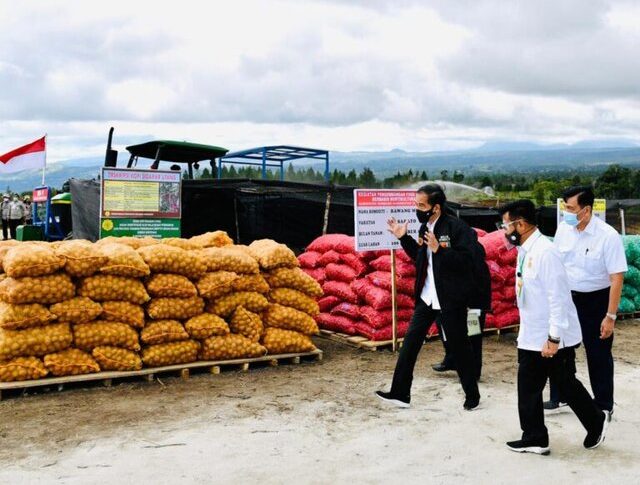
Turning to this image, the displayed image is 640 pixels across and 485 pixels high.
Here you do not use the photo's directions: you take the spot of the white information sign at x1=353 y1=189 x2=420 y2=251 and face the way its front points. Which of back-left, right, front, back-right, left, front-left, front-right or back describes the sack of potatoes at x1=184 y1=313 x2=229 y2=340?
front-right

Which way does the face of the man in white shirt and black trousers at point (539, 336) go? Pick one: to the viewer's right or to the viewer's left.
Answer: to the viewer's left

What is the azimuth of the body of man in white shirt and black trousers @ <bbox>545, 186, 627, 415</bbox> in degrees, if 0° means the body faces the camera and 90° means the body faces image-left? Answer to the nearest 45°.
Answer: approximately 45°

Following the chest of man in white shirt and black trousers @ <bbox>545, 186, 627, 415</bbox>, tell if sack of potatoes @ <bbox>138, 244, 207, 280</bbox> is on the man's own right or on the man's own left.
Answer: on the man's own right

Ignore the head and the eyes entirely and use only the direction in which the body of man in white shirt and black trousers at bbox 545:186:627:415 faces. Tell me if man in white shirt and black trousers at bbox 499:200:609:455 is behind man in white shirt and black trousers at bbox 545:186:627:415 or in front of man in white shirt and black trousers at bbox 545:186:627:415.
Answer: in front

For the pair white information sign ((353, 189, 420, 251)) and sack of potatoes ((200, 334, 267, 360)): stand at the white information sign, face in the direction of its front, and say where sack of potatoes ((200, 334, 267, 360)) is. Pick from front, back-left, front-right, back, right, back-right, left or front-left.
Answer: front-right

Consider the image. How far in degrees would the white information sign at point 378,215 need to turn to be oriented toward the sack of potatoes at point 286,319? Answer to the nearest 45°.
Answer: approximately 45° to its right

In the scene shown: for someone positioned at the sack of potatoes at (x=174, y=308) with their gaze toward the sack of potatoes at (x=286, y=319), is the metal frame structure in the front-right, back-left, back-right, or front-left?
front-left

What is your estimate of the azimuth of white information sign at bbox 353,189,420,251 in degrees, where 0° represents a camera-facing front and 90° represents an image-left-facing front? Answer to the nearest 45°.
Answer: approximately 0°
